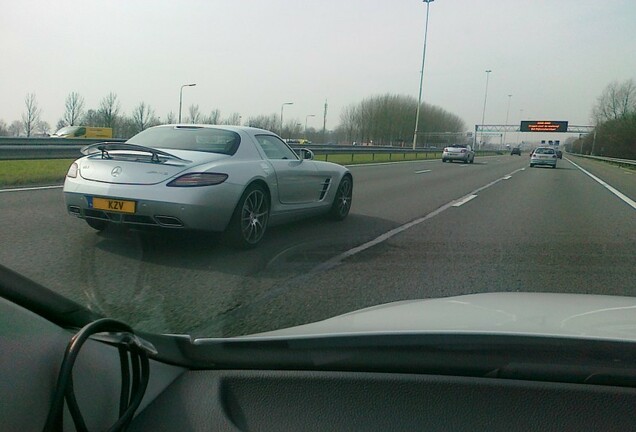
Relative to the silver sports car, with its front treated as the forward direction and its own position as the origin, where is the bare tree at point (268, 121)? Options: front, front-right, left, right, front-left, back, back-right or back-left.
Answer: front-left

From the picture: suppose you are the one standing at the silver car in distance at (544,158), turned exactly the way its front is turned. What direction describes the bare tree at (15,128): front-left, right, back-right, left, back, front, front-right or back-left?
back-left

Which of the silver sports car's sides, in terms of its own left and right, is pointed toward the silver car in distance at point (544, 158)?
front

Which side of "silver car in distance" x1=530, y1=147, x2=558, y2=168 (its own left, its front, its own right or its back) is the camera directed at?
back

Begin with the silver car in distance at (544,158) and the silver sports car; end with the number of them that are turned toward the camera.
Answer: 0

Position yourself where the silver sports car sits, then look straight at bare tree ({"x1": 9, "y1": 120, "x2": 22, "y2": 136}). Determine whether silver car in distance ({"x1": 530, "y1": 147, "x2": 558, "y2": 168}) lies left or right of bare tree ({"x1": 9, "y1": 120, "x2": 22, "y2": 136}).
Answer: right

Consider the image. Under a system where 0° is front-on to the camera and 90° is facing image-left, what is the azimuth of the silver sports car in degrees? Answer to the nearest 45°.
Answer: approximately 225°
